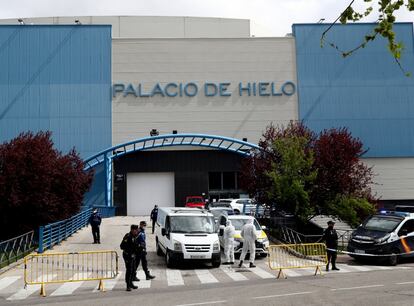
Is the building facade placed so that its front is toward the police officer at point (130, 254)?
yes

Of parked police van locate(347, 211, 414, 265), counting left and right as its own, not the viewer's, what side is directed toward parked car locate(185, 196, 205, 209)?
right

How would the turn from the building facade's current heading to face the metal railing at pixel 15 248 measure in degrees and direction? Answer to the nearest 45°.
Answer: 0° — it already faces it

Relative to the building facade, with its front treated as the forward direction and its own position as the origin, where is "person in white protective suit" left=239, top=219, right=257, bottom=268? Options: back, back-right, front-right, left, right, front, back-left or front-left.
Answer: front

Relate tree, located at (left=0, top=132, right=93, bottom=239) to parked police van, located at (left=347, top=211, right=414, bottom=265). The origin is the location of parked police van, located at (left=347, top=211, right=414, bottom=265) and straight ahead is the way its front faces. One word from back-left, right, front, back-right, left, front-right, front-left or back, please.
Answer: front-right

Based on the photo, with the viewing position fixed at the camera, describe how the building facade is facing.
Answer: facing the viewer

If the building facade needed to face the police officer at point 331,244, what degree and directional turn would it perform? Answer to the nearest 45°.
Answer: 0° — it already faces them

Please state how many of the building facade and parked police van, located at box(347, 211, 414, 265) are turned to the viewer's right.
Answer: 0

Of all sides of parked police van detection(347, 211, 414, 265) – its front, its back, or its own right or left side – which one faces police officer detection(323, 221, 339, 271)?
front

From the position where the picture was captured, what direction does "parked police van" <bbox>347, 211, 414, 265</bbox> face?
facing the viewer and to the left of the viewer

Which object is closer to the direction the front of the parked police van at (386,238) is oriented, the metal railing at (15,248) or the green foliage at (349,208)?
the metal railing

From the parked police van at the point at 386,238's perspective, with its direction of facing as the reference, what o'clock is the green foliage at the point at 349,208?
The green foliage is roughly at 4 o'clock from the parked police van.

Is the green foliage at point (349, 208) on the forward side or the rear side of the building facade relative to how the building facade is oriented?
on the forward side

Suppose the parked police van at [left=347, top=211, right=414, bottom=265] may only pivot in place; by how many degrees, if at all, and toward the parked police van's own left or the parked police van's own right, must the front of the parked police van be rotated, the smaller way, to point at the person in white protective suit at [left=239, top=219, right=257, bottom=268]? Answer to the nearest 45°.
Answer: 0° — it already faces them

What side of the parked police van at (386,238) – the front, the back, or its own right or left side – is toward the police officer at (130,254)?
front
